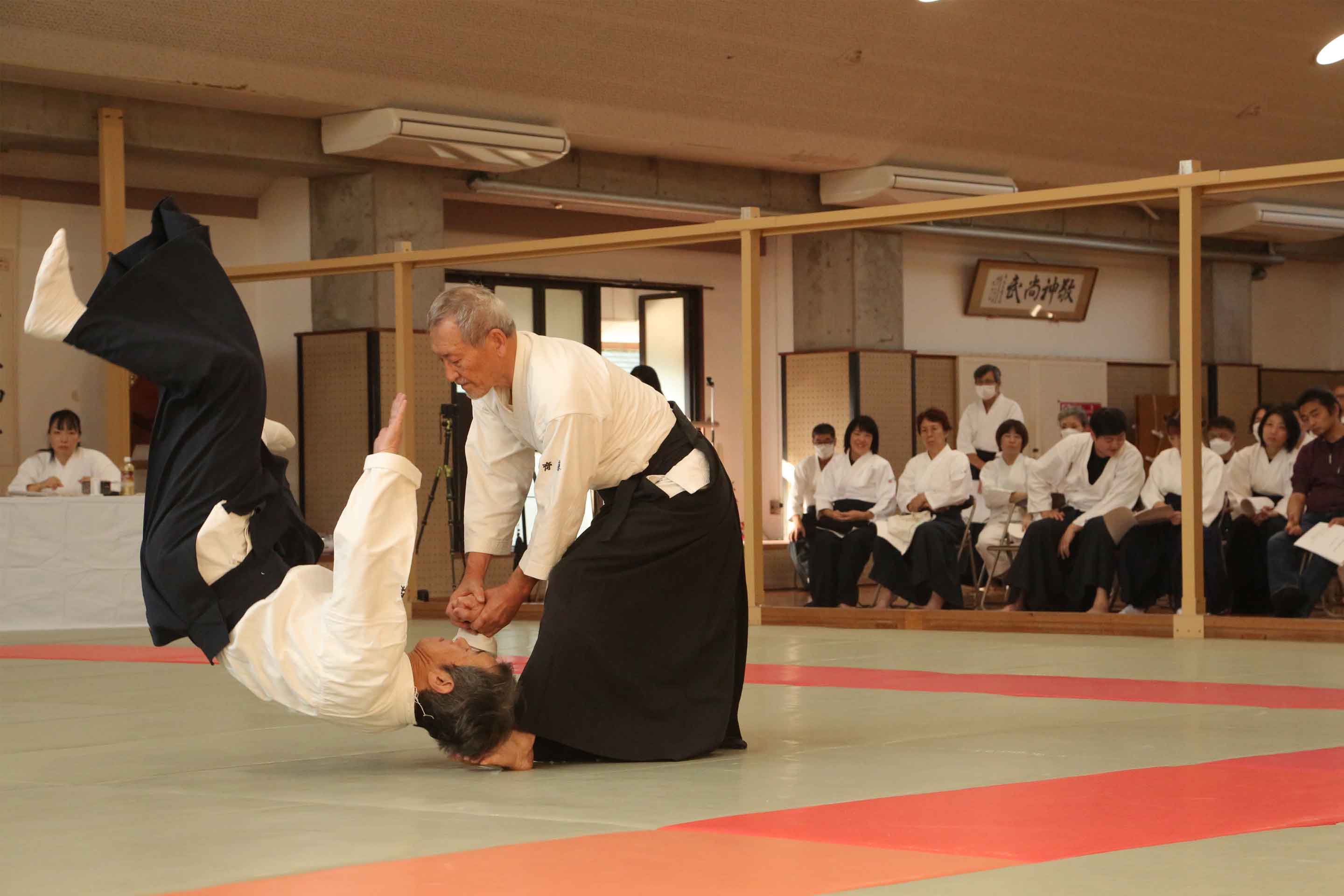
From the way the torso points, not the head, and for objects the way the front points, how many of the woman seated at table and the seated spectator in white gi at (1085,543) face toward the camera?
2

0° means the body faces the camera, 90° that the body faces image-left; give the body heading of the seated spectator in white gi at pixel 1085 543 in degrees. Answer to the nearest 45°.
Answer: approximately 0°

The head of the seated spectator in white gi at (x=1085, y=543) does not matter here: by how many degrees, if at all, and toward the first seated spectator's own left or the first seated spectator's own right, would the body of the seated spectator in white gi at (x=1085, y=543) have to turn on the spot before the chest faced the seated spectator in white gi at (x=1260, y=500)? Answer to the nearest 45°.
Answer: approximately 135° to the first seated spectator's own left

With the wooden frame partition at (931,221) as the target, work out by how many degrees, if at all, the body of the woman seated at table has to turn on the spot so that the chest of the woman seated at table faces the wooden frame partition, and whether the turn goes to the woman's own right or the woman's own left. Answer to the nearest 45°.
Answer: approximately 45° to the woman's own left
